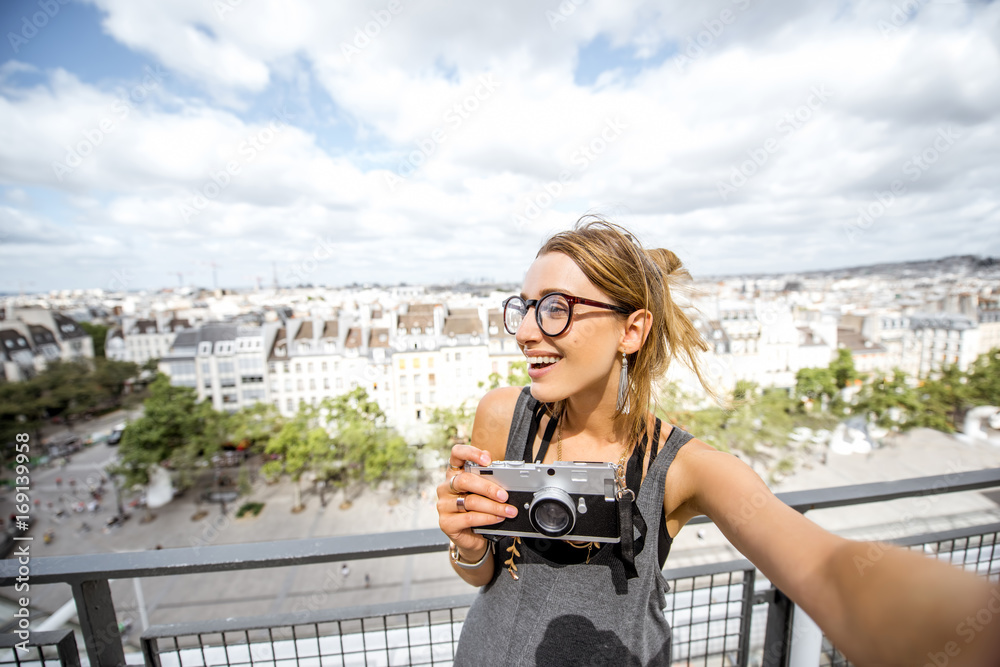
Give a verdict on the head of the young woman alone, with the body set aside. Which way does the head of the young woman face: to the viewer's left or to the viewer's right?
to the viewer's left

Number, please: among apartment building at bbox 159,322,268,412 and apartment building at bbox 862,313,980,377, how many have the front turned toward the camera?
2

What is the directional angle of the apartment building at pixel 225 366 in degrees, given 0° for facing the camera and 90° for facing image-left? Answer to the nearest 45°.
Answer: approximately 0°

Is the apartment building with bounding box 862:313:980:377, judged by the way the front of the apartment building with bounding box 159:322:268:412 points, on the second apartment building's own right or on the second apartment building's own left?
on the second apartment building's own left

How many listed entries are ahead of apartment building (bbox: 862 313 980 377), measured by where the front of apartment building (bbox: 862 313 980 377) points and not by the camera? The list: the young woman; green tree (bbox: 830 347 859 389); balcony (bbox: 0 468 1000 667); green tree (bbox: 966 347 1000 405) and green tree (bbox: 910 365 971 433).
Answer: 5

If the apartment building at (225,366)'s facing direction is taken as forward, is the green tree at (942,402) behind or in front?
in front

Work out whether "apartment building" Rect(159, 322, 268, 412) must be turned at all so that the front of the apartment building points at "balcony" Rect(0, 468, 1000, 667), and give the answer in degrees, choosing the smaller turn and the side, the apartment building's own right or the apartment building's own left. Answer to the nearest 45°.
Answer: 0° — it already faces it

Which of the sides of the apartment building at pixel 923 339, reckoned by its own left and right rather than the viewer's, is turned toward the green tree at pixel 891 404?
front

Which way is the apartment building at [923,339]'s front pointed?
toward the camera

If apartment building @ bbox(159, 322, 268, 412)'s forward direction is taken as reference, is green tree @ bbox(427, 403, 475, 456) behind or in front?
in front

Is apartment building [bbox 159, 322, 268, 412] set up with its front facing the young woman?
yes

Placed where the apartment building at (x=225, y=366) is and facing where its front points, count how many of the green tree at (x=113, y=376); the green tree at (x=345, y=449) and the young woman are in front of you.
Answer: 2

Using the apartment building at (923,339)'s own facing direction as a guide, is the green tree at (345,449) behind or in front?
in front
